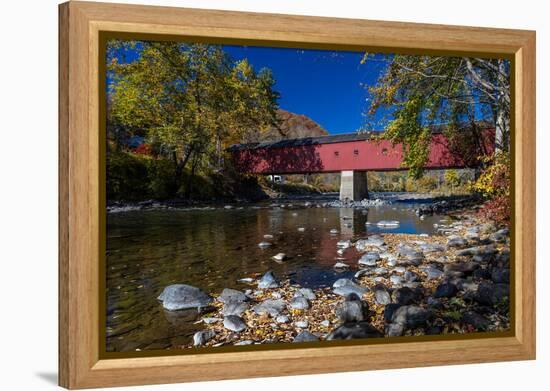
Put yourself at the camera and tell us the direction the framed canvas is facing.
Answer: facing the viewer and to the right of the viewer
